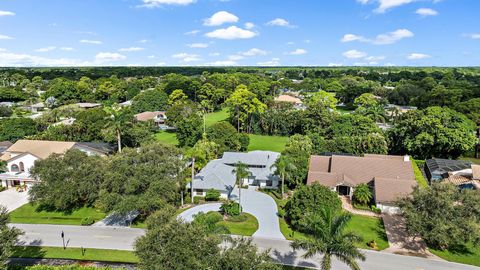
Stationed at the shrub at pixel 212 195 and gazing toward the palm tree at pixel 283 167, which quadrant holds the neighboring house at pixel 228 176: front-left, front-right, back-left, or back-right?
front-left

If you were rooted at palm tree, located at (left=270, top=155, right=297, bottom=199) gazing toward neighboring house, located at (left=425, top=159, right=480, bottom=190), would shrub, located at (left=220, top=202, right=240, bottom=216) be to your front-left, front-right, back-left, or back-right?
back-right

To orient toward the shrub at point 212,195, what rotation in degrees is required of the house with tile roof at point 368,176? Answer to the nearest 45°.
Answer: approximately 45° to its right

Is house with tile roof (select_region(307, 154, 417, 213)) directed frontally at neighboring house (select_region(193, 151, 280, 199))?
no

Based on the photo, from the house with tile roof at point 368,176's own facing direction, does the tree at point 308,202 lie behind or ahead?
ahead

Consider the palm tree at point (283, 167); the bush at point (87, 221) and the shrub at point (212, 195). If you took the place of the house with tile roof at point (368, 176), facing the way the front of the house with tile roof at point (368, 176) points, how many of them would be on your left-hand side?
0

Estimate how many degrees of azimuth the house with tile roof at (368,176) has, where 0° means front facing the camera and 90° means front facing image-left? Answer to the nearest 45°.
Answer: approximately 0°

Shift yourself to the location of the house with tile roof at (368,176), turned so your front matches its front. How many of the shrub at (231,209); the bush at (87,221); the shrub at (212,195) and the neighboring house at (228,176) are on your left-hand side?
0

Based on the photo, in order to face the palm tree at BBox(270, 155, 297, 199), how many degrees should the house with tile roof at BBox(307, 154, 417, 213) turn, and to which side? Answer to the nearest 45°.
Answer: approximately 45° to its right

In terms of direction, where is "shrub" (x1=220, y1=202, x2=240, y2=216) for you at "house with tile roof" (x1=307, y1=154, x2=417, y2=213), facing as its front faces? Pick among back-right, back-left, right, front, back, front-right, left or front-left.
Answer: front-right

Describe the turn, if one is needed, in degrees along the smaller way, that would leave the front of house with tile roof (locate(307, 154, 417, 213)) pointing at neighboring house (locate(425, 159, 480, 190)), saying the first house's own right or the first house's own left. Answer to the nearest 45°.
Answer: approximately 135° to the first house's own left

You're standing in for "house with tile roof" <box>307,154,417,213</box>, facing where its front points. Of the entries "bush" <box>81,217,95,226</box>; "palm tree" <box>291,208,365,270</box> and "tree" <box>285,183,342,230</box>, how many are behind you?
0

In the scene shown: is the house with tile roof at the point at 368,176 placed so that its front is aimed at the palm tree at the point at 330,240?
yes
